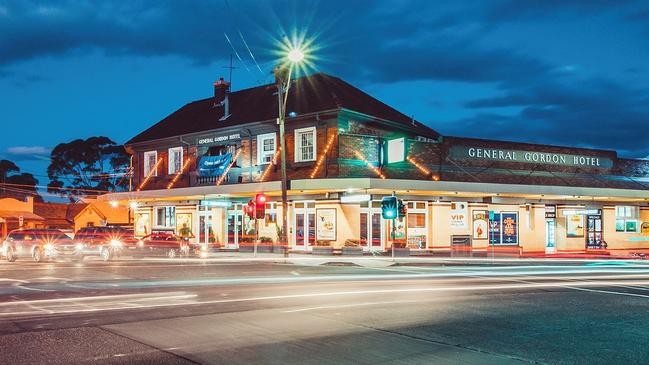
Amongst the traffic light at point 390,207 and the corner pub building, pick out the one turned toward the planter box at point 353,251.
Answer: the corner pub building

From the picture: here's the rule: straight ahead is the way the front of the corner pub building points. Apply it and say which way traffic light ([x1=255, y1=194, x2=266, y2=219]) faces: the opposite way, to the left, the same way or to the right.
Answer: the same way

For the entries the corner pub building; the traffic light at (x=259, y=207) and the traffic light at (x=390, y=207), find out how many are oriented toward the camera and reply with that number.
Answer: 3

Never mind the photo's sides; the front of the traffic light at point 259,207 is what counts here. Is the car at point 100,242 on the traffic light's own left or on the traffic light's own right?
on the traffic light's own right

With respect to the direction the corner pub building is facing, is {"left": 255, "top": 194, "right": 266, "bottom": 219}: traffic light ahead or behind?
ahead

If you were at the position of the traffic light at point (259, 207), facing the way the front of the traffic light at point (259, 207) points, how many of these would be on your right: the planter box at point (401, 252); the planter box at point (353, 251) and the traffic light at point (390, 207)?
0

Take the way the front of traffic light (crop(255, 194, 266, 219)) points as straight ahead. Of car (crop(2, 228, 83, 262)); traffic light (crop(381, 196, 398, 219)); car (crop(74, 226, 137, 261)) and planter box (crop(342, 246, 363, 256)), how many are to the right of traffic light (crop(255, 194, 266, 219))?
2

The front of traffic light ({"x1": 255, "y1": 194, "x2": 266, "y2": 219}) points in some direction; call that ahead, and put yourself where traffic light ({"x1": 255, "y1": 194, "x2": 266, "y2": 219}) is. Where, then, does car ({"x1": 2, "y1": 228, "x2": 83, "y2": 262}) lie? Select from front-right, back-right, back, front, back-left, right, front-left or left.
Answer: right

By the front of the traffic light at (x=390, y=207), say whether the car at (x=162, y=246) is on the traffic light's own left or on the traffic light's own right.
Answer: on the traffic light's own right

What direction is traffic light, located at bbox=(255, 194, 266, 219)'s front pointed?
toward the camera

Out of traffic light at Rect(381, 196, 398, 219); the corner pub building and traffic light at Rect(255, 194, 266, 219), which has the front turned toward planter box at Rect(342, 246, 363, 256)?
the corner pub building

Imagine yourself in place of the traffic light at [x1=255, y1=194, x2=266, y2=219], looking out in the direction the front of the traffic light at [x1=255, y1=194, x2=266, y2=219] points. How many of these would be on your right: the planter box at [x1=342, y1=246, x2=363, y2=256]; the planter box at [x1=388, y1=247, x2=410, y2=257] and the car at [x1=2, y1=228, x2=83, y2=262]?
1

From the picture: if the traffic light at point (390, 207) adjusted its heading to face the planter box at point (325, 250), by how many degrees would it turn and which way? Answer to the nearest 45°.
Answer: approximately 135° to its right

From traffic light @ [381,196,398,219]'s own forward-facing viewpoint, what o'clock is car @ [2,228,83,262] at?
The car is roughly at 3 o'clock from the traffic light.

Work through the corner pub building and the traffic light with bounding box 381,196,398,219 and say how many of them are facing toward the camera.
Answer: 2

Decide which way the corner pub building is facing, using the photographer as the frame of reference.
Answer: facing the viewer
